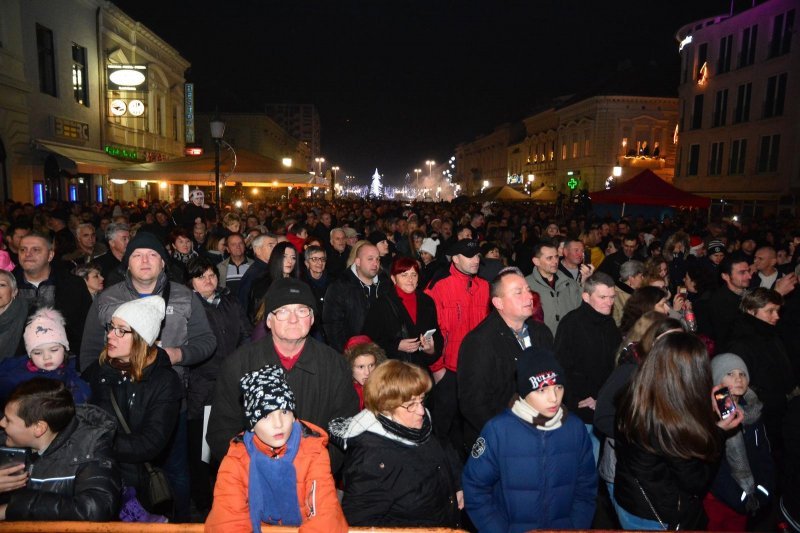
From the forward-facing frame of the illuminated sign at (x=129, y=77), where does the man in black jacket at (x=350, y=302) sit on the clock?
The man in black jacket is roughly at 12 o'clock from the illuminated sign.

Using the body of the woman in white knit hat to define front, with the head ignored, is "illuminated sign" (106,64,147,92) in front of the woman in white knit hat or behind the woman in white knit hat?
behind

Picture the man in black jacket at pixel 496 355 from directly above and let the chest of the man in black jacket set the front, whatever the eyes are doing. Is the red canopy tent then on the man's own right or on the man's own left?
on the man's own left

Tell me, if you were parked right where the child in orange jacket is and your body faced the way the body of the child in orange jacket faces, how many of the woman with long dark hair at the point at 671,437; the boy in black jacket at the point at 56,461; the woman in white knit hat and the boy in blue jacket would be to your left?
2

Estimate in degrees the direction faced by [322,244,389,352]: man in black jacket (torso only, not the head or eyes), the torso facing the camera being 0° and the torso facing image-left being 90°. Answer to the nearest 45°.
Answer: approximately 315°

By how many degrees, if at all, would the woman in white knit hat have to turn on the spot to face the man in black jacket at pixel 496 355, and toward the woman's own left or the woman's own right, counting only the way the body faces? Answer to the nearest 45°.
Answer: approximately 135° to the woman's own left

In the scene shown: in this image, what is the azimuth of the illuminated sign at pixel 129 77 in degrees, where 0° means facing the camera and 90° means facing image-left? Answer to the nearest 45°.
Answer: approximately 0°

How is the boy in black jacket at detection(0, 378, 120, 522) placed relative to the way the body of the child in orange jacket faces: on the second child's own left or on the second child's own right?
on the second child's own right

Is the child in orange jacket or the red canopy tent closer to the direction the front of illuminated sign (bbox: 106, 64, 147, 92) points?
the child in orange jacket
